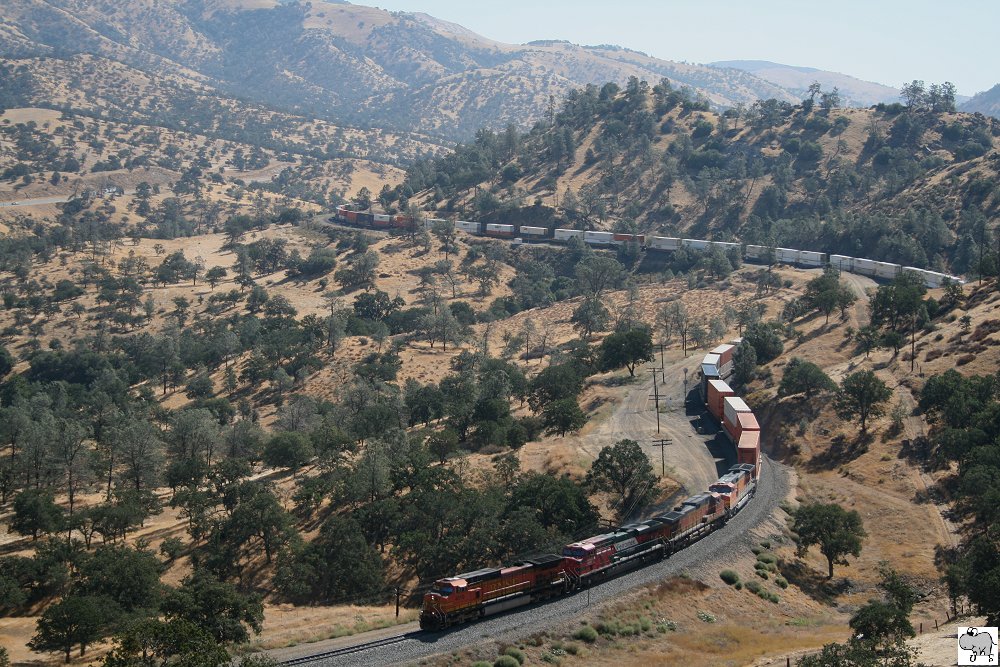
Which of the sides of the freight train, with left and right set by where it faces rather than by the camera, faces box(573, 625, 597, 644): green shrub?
left

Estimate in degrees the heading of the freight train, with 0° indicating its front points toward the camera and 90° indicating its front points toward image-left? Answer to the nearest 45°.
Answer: approximately 45°

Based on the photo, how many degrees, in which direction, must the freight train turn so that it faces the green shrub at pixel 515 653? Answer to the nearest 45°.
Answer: approximately 45° to its left

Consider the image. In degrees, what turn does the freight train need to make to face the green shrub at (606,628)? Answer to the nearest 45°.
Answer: approximately 90° to its left
